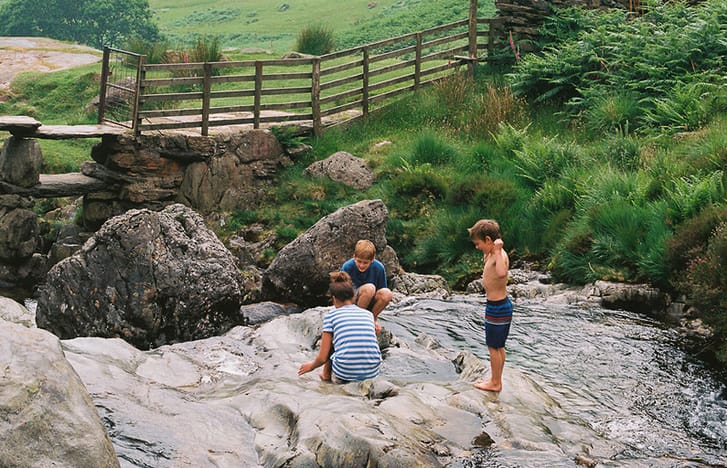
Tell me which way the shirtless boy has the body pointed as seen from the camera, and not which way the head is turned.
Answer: to the viewer's left

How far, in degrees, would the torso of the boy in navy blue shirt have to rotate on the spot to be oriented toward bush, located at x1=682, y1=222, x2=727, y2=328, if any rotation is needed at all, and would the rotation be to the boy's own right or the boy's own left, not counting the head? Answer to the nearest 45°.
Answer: approximately 90° to the boy's own left

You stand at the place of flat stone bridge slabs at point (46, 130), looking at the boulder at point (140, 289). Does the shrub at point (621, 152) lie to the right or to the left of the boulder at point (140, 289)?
left

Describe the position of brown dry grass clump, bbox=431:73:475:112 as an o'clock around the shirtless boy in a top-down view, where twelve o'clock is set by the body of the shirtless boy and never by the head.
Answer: The brown dry grass clump is roughly at 3 o'clock from the shirtless boy.

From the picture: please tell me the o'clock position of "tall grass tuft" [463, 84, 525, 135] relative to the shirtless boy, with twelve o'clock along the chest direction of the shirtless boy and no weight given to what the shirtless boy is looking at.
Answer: The tall grass tuft is roughly at 3 o'clock from the shirtless boy.

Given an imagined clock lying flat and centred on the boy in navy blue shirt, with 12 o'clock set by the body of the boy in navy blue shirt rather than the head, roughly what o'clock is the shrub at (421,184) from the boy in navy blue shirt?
The shrub is roughly at 6 o'clock from the boy in navy blue shirt.

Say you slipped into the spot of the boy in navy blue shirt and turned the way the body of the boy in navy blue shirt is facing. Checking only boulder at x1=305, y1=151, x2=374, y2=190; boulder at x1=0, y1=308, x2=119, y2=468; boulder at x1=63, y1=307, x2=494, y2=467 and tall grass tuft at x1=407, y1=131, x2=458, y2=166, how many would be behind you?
2

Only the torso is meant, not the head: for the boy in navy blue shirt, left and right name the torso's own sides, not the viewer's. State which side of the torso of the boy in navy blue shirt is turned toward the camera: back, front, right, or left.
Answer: front

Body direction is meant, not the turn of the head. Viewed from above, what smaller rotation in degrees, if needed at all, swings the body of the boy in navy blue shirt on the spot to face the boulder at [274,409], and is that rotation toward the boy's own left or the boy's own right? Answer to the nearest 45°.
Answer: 0° — they already face it

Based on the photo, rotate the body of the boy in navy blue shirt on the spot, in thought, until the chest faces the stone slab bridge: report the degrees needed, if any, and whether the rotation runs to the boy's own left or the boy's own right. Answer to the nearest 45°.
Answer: approximately 135° to the boy's own right

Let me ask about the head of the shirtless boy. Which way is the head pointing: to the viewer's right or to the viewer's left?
to the viewer's left

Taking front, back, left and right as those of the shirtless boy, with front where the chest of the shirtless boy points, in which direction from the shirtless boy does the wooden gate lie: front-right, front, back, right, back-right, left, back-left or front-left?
front-right

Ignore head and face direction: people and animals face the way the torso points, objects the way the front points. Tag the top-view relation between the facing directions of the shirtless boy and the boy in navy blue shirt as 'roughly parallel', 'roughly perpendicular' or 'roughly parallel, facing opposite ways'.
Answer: roughly perpendicular

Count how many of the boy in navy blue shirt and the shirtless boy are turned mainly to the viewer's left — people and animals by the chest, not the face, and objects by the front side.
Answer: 1

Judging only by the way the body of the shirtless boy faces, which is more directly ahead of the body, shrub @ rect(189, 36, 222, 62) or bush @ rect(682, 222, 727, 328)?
the shrub

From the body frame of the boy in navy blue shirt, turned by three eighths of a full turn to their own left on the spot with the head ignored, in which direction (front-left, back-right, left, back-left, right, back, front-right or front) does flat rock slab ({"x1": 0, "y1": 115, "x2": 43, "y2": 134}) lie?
left

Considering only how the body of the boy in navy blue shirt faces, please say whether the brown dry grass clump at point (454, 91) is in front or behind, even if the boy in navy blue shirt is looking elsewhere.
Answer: behind
